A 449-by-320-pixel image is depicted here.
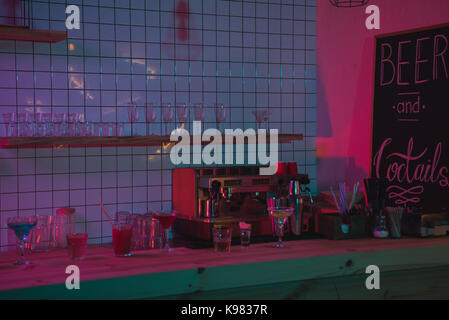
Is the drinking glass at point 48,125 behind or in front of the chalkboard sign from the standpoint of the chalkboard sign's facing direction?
in front

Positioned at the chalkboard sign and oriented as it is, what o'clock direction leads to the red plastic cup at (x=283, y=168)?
The red plastic cup is roughly at 1 o'clock from the chalkboard sign.

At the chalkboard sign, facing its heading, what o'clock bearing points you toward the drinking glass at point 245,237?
The drinking glass is roughly at 12 o'clock from the chalkboard sign.

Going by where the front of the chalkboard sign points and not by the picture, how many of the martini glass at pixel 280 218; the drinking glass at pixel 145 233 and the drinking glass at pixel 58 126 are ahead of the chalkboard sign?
3

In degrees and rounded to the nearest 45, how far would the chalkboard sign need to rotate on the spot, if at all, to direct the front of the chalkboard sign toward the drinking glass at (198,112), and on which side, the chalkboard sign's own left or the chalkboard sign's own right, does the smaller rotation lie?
approximately 45° to the chalkboard sign's own right

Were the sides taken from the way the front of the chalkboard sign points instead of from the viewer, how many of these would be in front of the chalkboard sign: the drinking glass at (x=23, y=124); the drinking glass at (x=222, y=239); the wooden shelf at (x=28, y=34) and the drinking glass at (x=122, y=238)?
4

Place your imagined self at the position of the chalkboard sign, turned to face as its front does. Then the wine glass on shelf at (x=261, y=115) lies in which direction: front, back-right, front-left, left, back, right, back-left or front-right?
front-right

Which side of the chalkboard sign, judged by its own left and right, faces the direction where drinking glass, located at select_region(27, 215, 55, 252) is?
front

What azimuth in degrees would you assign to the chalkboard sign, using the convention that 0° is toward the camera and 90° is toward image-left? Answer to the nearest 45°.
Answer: approximately 45°

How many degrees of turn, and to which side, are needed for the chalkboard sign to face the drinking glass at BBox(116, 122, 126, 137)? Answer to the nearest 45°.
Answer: approximately 45° to its right

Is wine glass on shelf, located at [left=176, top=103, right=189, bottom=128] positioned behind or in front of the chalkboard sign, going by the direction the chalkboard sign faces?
in front
